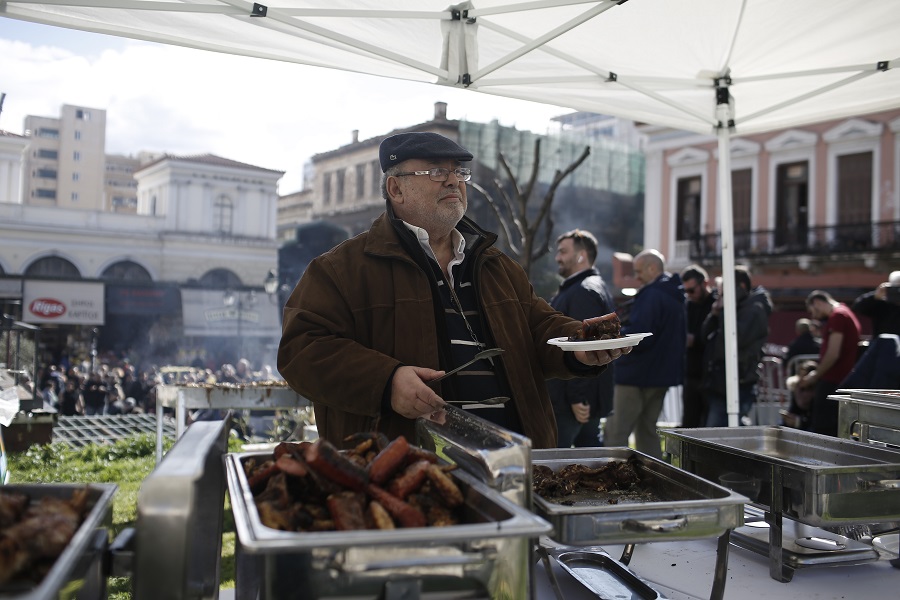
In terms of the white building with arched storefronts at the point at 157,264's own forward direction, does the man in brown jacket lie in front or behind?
in front

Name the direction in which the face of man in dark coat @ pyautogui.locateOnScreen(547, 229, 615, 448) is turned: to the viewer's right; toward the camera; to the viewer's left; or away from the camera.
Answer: to the viewer's left

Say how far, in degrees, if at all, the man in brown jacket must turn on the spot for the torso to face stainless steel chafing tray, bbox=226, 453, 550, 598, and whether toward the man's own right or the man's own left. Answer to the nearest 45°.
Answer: approximately 45° to the man's own right

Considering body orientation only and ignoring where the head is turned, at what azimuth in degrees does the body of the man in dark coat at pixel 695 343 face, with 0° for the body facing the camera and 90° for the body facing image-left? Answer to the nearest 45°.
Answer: approximately 45°

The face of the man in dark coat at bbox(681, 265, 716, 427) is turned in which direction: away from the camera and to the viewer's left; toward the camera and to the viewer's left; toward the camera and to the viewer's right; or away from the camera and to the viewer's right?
toward the camera and to the viewer's left

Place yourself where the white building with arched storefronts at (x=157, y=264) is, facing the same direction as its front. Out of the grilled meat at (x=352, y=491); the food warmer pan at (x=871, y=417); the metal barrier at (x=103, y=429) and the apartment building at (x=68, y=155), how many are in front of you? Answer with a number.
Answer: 3
